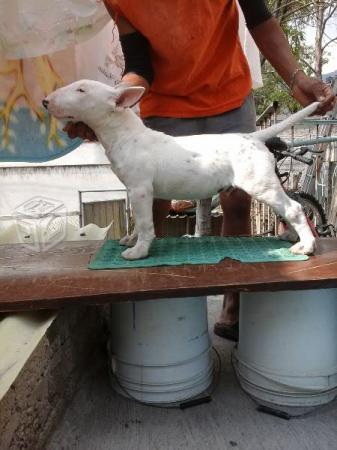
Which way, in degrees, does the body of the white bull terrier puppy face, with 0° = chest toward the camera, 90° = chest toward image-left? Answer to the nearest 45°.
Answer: approximately 90°

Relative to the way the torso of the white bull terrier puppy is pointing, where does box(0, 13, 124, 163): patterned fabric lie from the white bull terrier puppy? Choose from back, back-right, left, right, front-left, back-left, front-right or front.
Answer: front-right
